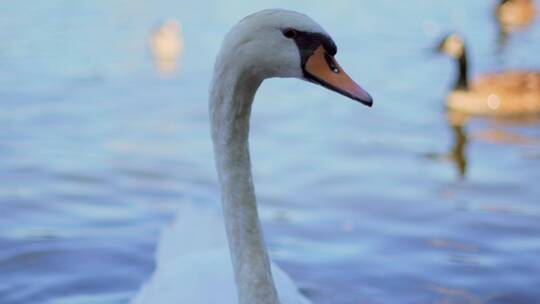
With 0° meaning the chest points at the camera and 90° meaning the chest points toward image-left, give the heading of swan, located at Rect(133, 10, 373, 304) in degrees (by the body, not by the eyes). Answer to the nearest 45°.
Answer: approximately 315°

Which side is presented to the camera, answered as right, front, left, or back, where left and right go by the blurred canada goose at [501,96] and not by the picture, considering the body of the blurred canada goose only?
left

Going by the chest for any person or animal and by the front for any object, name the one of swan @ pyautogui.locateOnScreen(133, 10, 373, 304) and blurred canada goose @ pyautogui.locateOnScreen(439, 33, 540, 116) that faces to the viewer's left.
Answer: the blurred canada goose

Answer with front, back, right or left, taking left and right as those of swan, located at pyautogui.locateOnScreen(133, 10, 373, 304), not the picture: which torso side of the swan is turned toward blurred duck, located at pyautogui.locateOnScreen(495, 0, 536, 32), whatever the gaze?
left

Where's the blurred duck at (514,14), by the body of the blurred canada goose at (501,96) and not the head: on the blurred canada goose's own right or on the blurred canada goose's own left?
on the blurred canada goose's own right

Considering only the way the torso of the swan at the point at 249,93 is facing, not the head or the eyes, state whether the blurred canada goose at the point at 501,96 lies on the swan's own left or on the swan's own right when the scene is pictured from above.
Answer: on the swan's own left

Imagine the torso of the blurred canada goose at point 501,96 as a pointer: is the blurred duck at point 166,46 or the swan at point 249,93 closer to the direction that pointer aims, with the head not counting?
the blurred duck

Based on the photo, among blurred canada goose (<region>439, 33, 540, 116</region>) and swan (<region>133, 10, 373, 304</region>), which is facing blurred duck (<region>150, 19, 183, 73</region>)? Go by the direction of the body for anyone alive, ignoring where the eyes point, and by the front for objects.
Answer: blurred canada goose (<region>439, 33, 540, 116</region>)

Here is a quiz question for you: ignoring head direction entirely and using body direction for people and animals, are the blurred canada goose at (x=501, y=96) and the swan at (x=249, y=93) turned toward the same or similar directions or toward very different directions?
very different directions

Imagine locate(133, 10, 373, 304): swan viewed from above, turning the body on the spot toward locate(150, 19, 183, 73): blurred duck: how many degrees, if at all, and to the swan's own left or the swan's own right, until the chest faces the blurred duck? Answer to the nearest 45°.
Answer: approximately 135° to the swan's own left

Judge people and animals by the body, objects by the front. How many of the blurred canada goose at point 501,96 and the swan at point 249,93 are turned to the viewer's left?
1
